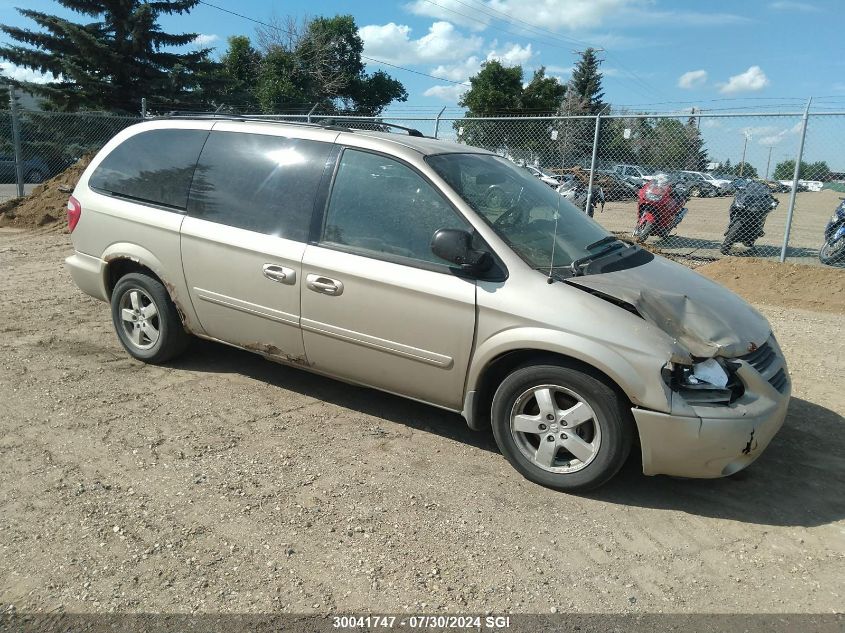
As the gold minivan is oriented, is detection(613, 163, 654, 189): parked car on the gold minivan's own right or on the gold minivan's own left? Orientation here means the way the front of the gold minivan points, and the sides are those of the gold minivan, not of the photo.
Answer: on the gold minivan's own left

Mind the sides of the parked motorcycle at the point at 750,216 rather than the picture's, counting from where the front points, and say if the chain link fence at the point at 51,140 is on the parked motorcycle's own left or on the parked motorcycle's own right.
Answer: on the parked motorcycle's own right

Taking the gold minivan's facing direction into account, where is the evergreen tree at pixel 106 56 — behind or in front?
behind

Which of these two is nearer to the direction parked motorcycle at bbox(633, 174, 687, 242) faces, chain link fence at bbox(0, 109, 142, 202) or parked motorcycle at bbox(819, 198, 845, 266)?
the chain link fence

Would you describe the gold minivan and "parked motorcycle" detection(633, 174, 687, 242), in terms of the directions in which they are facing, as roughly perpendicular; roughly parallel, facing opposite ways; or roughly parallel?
roughly perpendicular

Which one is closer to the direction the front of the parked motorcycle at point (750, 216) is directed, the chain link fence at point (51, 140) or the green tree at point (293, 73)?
the chain link fence

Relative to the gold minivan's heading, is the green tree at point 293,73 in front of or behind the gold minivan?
behind

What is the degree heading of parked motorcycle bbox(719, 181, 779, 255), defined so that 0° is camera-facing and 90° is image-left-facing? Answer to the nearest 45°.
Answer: approximately 45°

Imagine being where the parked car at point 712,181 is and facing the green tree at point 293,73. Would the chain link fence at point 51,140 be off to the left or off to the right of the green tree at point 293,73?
left

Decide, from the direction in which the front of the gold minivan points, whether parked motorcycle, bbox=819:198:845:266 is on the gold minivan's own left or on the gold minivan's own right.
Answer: on the gold minivan's own left

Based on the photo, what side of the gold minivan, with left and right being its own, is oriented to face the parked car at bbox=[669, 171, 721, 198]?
left

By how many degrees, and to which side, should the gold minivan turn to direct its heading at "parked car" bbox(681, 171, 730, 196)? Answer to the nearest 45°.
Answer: approximately 90° to its left
